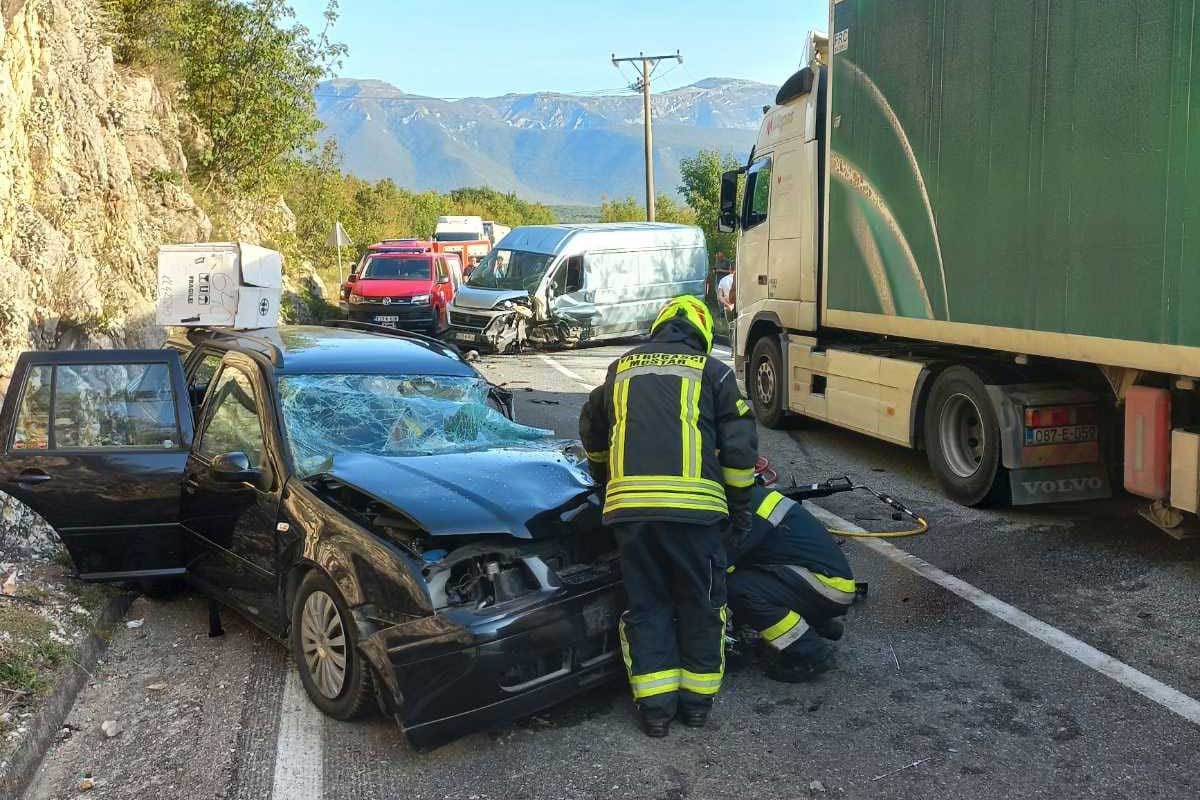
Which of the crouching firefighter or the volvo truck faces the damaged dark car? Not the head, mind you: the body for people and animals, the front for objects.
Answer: the crouching firefighter

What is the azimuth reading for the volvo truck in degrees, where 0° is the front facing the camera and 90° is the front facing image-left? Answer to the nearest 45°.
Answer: approximately 135°

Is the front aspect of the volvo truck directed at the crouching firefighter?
no

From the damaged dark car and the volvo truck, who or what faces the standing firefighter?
the damaged dark car

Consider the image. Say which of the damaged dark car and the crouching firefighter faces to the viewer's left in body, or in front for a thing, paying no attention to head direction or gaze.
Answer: the crouching firefighter

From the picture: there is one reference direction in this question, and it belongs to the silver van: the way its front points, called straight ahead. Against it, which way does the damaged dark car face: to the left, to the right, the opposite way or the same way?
to the left

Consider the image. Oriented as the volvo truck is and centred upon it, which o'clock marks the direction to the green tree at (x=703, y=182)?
The green tree is roughly at 1 o'clock from the volvo truck.

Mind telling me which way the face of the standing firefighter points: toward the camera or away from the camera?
away from the camera

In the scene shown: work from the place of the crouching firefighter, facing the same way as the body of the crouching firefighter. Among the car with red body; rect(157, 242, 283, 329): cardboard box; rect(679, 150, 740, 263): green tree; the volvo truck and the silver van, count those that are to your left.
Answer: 0

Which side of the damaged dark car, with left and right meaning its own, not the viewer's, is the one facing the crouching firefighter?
front

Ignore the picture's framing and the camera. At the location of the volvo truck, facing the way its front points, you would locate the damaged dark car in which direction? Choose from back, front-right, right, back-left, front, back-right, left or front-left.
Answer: left

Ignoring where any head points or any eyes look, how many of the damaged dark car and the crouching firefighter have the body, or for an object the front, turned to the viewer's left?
1

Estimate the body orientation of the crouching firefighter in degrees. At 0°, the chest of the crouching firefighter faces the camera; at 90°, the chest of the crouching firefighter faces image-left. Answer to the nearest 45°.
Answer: approximately 90°

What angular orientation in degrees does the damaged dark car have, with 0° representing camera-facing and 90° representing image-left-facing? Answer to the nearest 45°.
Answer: approximately 315°

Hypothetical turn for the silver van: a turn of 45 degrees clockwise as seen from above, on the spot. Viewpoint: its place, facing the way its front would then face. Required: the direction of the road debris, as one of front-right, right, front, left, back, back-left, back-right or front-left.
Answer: left

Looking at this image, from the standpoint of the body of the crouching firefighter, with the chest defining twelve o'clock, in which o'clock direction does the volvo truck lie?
The volvo truck is roughly at 4 o'clock from the crouching firefighter.

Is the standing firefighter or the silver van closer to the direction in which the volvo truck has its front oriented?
the silver van

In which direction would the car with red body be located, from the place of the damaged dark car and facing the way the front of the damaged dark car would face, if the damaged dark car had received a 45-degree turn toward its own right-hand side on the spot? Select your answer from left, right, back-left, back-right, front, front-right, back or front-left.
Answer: back

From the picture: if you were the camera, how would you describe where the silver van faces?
facing the viewer and to the left of the viewer

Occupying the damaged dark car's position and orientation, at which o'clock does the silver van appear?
The silver van is roughly at 8 o'clock from the damaged dark car.

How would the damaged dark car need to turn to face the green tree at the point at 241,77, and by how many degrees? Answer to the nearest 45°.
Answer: approximately 135° to its left

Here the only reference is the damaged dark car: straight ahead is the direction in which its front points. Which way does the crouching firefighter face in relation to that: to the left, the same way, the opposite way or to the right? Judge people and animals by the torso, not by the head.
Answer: the opposite way
